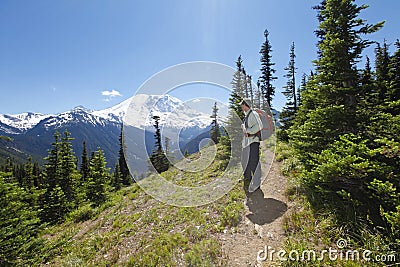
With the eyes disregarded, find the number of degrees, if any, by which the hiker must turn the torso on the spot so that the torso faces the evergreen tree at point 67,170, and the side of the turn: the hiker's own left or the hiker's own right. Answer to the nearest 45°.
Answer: approximately 45° to the hiker's own right

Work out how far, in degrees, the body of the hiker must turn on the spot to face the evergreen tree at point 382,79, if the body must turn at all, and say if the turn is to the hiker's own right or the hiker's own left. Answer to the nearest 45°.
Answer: approximately 135° to the hiker's own right

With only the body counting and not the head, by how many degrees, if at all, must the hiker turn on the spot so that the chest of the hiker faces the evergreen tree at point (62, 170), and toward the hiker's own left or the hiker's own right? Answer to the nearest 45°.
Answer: approximately 45° to the hiker's own right

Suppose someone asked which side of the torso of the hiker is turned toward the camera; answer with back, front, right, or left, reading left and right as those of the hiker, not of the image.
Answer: left
